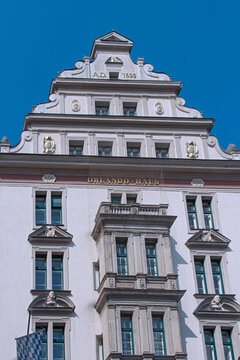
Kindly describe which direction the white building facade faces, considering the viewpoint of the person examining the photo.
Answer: facing the viewer
